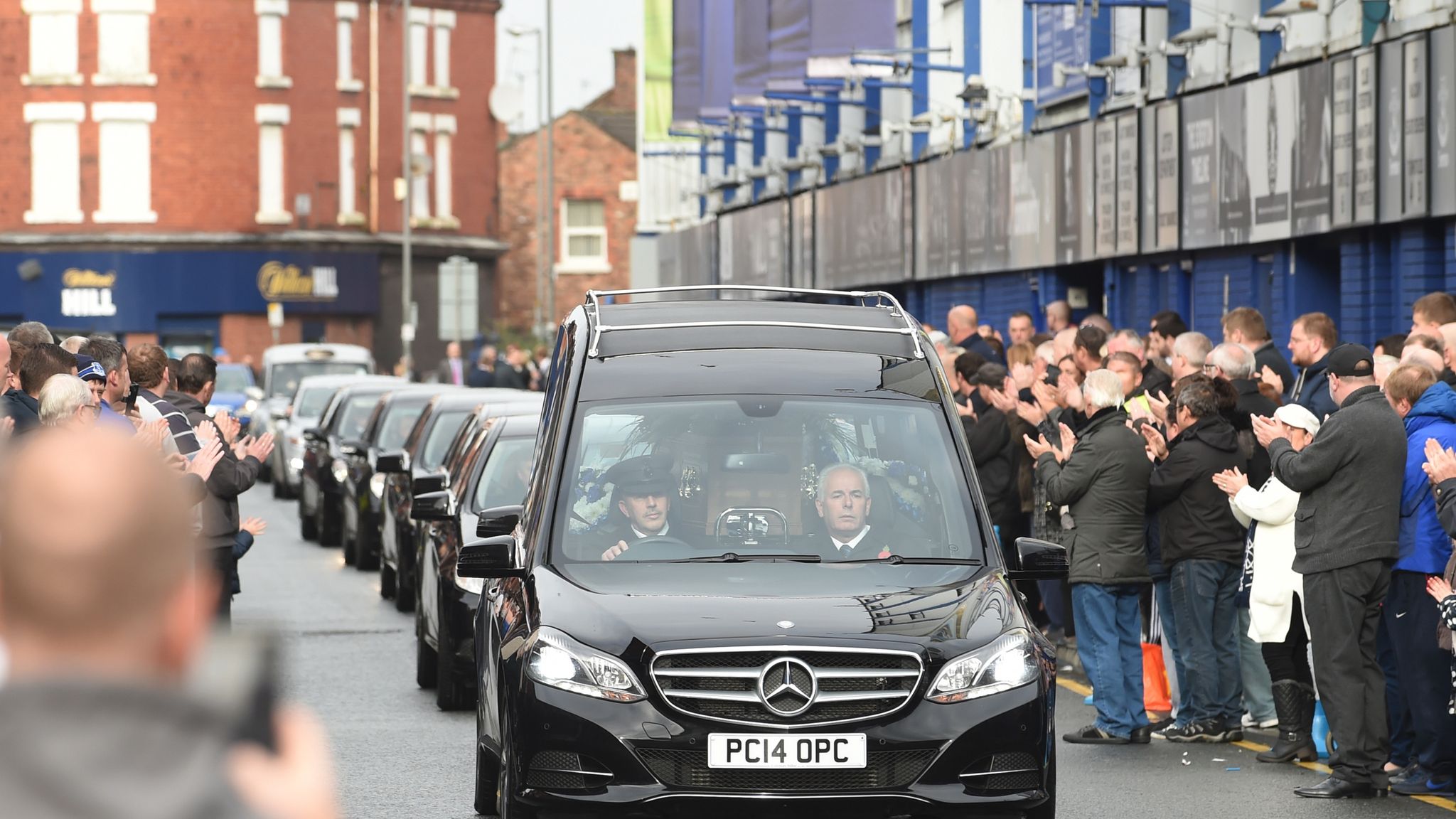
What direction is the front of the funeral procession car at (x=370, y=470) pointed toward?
toward the camera

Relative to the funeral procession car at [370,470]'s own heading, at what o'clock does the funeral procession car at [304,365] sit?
the funeral procession car at [304,365] is roughly at 6 o'clock from the funeral procession car at [370,470].

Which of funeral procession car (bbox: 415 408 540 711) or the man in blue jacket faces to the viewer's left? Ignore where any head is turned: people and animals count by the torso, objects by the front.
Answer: the man in blue jacket

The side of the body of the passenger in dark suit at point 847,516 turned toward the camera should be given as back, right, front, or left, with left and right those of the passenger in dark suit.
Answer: front

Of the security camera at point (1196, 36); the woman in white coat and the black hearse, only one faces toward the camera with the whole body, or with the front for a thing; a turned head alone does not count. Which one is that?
the black hearse

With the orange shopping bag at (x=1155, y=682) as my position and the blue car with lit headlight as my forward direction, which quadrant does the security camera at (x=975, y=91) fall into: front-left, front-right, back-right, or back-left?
front-right

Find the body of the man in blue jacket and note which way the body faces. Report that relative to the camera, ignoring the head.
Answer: to the viewer's left

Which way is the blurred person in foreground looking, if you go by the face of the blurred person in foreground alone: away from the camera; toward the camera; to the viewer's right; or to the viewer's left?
away from the camera

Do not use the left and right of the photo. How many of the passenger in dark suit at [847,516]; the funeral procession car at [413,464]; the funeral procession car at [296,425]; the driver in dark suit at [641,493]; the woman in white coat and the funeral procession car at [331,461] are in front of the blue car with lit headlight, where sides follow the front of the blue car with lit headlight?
6

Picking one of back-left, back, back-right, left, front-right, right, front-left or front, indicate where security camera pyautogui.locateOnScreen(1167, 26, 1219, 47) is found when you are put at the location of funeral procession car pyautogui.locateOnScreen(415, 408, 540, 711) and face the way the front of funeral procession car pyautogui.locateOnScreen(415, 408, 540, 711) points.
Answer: back-left

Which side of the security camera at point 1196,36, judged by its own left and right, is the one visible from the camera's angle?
left

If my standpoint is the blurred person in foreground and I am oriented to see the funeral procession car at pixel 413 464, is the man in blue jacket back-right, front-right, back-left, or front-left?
front-right
